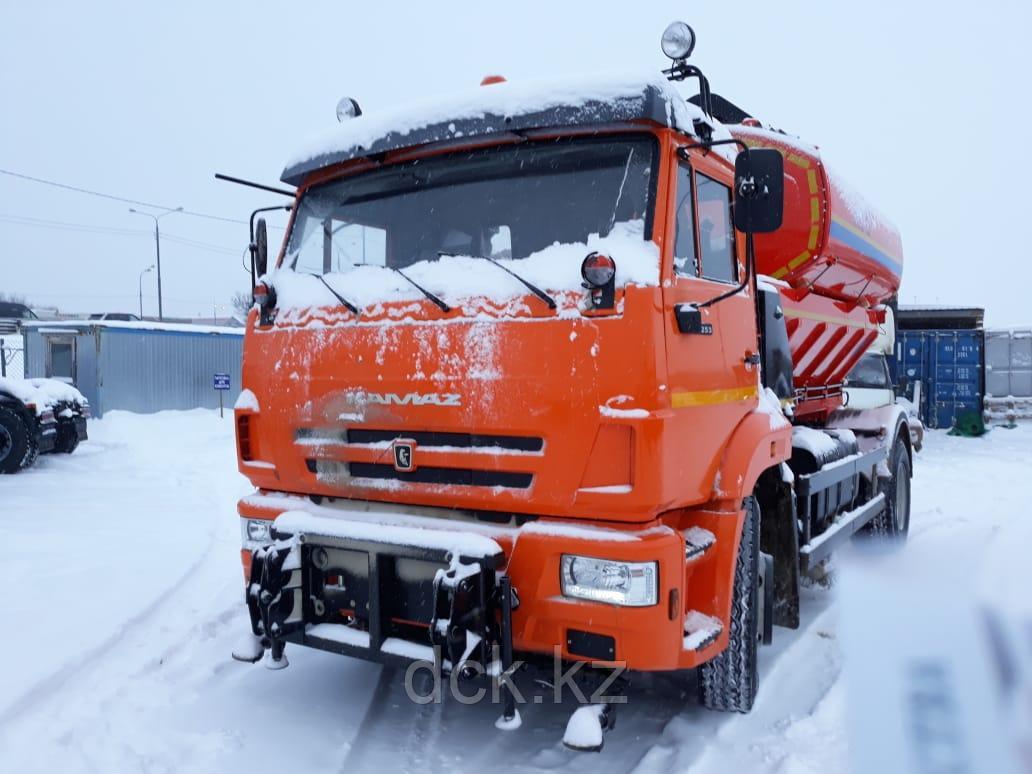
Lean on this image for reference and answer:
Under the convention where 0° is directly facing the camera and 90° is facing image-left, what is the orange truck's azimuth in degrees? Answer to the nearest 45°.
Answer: approximately 45°

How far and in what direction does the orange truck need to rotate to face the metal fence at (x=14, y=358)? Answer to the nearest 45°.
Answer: approximately 90° to its right

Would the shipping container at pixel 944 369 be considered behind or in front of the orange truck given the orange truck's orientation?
behind

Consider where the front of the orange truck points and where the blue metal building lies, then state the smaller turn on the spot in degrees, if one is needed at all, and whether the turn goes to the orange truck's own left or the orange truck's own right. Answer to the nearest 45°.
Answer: approximately 90° to the orange truck's own right
